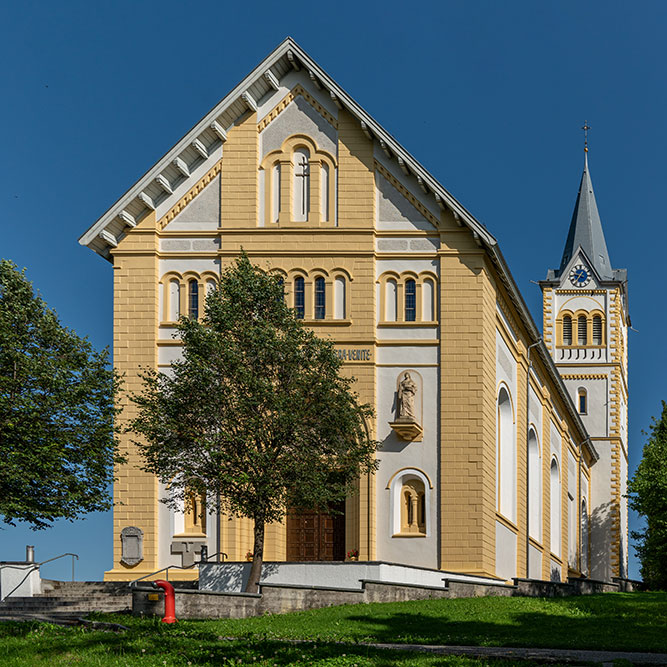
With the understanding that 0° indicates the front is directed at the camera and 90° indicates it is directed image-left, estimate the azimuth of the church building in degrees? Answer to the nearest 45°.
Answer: approximately 0°

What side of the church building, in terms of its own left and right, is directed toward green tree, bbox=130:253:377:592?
front

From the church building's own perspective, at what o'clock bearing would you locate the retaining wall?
The retaining wall is roughly at 12 o'clock from the church building.

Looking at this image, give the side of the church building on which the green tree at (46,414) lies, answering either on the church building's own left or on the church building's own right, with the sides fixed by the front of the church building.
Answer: on the church building's own right

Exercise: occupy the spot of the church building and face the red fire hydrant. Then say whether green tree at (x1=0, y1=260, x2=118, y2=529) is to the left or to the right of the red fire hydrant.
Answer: right

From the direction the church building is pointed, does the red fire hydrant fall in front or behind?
in front
